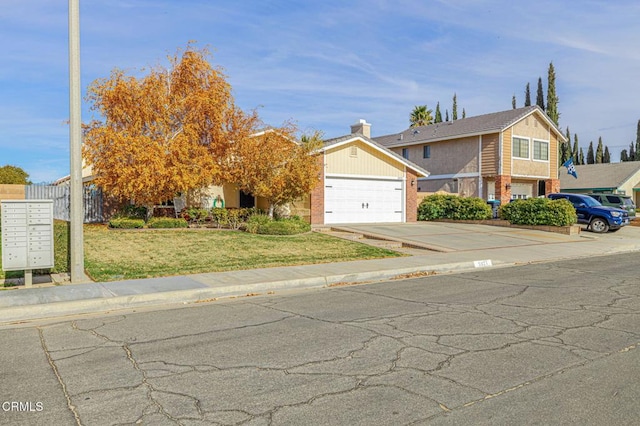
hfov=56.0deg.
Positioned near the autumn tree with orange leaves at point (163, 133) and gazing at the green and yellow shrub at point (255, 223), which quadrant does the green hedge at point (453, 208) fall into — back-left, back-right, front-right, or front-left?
front-left

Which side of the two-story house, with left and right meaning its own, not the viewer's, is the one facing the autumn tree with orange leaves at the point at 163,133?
right

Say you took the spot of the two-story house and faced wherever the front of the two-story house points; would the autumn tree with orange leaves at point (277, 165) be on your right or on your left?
on your right

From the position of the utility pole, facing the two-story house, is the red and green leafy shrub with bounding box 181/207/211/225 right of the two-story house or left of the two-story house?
left

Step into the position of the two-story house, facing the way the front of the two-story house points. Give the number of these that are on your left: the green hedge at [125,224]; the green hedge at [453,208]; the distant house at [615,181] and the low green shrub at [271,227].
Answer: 1

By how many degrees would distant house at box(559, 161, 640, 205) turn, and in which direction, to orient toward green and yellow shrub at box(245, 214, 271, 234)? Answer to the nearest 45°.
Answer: approximately 45° to its right

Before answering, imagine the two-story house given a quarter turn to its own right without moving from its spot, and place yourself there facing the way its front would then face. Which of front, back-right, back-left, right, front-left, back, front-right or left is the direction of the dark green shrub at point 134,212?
front

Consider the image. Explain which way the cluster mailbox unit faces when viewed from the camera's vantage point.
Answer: facing the viewer

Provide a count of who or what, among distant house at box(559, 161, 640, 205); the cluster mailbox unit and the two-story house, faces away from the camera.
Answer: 0

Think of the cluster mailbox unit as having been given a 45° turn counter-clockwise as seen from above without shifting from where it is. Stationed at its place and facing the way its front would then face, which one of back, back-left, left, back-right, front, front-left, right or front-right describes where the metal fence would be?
back-left

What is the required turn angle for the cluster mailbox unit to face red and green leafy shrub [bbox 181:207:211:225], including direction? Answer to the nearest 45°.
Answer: approximately 135° to its left

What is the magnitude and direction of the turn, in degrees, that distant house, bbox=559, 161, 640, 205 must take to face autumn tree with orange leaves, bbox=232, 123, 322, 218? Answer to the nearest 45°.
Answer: approximately 45° to its right

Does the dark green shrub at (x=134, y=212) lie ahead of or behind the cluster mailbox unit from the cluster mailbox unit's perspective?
behind

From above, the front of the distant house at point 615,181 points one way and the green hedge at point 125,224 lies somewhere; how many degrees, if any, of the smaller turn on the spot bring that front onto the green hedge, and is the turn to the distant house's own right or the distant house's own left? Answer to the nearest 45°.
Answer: approximately 45° to the distant house's own right
